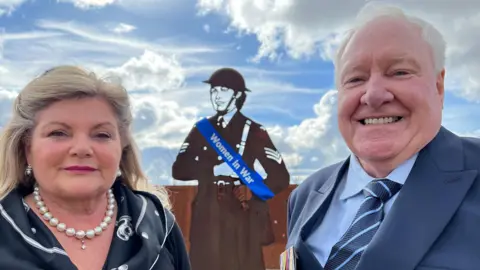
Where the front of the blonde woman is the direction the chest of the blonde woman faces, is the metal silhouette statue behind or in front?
behind

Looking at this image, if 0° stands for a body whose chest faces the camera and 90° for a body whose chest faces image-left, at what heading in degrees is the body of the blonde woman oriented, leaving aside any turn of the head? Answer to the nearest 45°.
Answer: approximately 0°

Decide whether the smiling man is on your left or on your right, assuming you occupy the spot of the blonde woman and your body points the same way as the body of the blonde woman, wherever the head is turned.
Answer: on your left

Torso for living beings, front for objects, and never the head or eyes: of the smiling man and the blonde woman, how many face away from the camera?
0

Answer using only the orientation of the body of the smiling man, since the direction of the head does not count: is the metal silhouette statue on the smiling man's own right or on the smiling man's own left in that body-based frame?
on the smiling man's own right

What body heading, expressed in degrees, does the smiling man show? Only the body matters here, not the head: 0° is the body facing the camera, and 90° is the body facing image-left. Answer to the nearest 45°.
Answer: approximately 45°

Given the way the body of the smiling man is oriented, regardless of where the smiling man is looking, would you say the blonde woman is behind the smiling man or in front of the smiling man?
in front

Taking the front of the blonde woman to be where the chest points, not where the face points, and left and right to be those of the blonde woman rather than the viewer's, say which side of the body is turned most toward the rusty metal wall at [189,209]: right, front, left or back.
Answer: back
